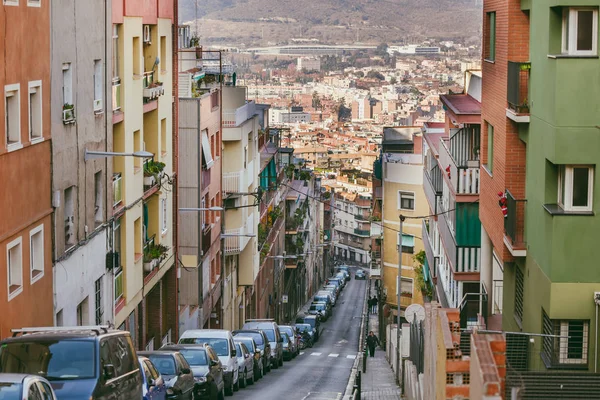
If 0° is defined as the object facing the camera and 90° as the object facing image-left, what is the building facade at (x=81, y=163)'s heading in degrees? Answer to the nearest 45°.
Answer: approximately 315°

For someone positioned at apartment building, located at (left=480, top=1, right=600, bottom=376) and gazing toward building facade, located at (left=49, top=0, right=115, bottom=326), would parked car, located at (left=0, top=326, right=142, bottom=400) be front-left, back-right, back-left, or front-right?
front-left

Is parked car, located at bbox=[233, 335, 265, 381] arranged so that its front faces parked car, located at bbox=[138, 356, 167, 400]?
yes

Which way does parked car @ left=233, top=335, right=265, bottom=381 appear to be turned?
toward the camera

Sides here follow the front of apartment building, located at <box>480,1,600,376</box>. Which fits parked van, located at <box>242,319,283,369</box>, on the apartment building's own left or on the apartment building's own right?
on the apartment building's own right

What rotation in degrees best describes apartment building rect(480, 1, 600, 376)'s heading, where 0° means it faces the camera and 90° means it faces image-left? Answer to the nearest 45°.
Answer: approximately 45°

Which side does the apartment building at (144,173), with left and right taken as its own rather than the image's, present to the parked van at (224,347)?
front

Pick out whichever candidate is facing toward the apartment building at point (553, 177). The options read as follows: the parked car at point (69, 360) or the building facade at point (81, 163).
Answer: the building facade

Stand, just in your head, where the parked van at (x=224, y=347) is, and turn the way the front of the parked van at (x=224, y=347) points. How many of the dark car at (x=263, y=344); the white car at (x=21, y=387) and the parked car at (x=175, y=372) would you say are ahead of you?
2

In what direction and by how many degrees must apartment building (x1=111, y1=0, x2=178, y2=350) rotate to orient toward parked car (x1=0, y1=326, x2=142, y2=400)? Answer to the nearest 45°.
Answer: approximately 45° to its right

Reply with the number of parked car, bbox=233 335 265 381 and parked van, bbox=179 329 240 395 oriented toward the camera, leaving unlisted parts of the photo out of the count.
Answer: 2

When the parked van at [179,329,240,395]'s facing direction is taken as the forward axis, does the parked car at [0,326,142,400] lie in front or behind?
in front

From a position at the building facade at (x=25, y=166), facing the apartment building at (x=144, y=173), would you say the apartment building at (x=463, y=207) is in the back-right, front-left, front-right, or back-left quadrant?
front-right

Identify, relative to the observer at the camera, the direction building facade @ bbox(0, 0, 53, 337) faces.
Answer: facing the viewer and to the right of the viewer

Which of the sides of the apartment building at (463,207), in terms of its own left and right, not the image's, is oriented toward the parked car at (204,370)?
front
